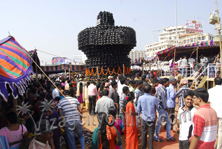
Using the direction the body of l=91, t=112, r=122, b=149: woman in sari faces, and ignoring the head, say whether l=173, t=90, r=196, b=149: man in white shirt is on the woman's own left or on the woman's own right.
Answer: on the woman's own right

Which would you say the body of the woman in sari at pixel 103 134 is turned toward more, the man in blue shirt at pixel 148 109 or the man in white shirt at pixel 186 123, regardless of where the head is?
the man in blue shirt

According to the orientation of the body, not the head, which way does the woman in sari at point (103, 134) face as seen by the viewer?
away from the camera

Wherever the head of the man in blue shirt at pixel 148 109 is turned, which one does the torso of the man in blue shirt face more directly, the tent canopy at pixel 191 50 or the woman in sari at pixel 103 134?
the tent canopy

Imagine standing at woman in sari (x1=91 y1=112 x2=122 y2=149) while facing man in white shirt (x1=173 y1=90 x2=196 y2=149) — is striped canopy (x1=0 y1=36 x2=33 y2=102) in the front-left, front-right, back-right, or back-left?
back-left

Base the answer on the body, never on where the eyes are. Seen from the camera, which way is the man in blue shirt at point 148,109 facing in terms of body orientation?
away from the camera
